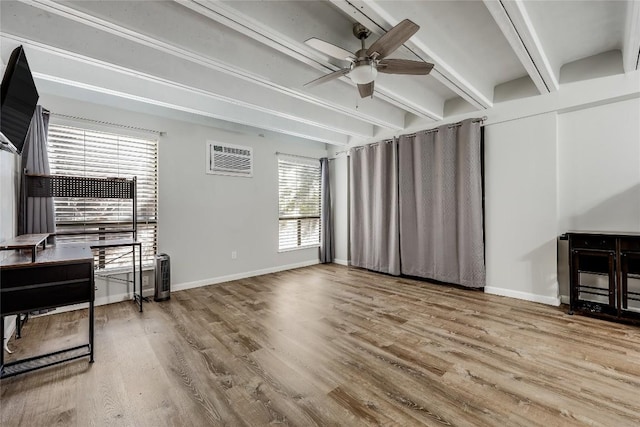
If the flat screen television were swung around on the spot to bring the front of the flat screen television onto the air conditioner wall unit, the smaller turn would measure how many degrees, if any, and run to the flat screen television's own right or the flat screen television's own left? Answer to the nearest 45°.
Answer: approximately 90° to the flat screen television's own left

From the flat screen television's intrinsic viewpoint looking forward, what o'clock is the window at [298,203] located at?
The window is roughly at 10 o'clock from the flat screen television.

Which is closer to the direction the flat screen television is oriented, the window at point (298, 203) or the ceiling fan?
the ceiling fan

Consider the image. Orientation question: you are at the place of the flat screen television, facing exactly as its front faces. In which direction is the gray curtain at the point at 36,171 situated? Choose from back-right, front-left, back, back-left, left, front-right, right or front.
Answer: back-left

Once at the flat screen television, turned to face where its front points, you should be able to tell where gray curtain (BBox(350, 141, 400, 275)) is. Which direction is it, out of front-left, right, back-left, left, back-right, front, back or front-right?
front-left

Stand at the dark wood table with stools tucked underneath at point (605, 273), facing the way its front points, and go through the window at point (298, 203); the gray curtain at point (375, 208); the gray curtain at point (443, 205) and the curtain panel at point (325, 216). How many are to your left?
0

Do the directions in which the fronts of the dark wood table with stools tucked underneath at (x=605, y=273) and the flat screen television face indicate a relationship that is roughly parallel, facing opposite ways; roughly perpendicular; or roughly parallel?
roughly parallel, facing opposite ways

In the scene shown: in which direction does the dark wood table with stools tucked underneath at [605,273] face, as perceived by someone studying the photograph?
facing the viewer and to the left of the viewer

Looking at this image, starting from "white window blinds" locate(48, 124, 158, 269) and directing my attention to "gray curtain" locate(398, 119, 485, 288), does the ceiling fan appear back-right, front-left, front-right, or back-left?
front-right

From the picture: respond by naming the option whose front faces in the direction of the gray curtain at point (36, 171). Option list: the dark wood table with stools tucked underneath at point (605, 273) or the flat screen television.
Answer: the dark wood table with stools tucked underneath

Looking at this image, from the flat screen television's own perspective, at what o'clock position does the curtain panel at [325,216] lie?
The curtain panel is roughly at 10 o'clock from the flat screen television.

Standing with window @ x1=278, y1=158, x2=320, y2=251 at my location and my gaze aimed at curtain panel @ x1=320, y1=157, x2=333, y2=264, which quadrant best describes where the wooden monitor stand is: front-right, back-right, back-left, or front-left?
back-right

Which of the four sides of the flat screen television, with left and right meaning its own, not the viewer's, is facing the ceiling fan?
front

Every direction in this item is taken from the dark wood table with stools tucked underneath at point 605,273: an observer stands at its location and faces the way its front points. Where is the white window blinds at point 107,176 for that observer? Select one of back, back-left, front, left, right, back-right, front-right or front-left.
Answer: front
